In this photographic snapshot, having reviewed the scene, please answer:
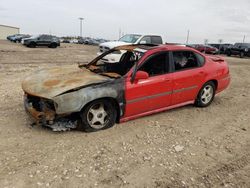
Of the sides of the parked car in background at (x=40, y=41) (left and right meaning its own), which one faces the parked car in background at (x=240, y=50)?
back

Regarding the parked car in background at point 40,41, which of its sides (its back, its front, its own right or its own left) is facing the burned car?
left

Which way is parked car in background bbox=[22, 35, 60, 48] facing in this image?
to the viewer's left

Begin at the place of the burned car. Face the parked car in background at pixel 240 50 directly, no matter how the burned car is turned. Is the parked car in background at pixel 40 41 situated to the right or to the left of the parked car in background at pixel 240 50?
left

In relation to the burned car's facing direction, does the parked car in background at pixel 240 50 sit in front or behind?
behind

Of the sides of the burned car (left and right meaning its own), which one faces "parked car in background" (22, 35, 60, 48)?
right
